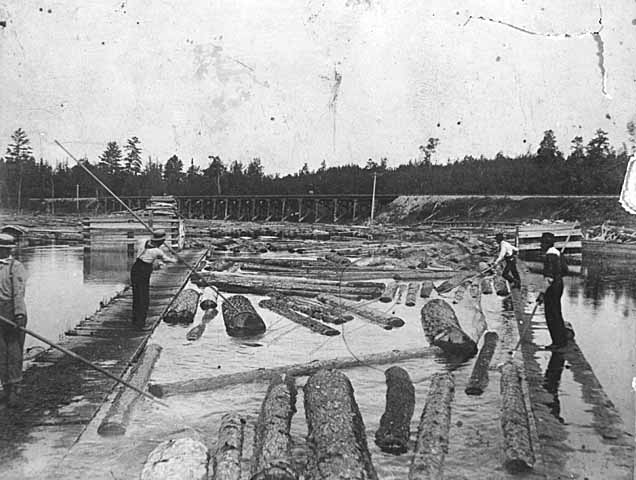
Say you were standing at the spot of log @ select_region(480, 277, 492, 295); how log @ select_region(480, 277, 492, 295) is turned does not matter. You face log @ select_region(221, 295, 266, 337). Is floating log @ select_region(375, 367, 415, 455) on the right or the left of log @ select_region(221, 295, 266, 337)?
left

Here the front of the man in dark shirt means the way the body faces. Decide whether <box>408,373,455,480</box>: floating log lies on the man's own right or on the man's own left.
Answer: on the man's own left

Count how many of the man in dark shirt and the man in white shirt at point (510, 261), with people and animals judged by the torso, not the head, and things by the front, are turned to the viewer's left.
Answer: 2

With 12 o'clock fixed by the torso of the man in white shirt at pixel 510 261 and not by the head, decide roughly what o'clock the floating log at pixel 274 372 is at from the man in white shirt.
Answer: The floating log is roughly at 11 o'clock from the man in white shirt.

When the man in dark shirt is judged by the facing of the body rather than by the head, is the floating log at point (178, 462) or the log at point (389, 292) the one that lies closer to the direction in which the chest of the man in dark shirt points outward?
the log

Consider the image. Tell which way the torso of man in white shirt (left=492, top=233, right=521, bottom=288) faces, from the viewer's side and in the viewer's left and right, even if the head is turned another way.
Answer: facing to the left of the viewer

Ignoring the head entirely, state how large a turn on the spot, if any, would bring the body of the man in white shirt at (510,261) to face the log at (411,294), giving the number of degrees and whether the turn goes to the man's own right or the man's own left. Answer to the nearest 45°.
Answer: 0° — they already face it

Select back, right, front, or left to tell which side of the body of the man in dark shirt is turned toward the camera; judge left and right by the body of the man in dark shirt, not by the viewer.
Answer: left
